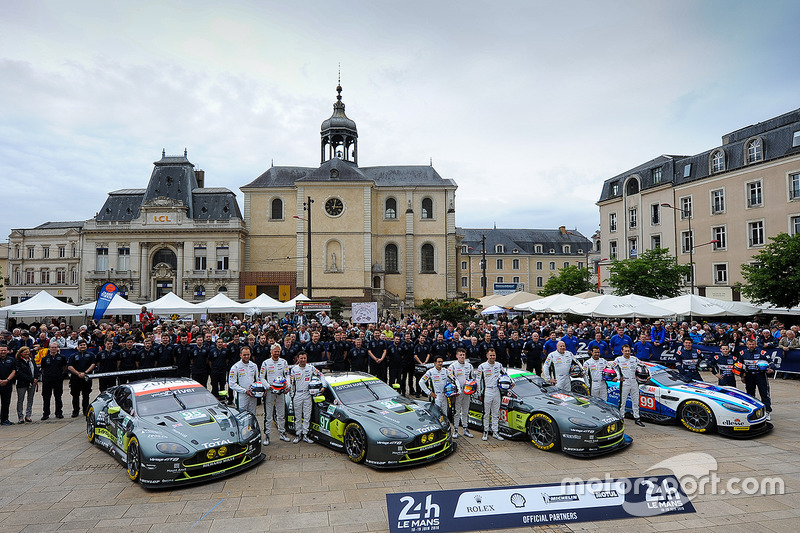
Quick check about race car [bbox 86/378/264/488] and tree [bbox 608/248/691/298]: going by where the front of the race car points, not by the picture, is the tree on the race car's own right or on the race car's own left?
on the race car's own left

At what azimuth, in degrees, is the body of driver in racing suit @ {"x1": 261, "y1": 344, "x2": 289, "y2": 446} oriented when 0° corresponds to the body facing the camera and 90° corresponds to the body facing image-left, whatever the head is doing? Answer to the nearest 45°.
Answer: approximately 0°

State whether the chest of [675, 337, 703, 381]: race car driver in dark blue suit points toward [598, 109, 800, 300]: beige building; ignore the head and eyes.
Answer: no

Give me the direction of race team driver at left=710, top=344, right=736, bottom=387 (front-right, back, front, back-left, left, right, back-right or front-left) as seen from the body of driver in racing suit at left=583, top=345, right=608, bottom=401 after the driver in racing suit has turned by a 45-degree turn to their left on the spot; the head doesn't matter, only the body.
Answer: left

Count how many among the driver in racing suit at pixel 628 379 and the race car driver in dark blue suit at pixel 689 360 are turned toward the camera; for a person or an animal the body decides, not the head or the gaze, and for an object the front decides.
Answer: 2

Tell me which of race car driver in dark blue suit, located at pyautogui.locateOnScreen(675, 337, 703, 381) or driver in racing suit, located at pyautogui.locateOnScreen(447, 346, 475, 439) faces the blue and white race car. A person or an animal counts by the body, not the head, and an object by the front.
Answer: the race car driver in dark blue suit

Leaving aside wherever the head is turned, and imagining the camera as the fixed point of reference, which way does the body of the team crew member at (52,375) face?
toward the camera

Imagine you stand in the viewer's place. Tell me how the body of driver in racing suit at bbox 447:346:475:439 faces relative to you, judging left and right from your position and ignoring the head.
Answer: facing the viewer

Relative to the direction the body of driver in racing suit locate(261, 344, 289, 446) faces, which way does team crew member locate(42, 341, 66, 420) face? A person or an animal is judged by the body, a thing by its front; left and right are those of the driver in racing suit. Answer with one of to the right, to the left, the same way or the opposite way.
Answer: the same way

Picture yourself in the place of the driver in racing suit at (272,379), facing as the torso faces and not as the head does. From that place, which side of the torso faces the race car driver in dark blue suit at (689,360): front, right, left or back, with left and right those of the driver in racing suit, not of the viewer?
left

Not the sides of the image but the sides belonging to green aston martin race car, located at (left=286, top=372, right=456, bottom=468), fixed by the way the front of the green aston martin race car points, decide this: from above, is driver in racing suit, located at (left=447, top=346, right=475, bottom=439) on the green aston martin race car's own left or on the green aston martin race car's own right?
on the green aston martin race car's own left

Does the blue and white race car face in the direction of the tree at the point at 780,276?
no

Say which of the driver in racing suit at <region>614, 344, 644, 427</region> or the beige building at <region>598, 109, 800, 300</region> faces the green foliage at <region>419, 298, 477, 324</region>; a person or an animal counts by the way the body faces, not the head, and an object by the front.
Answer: the beige building

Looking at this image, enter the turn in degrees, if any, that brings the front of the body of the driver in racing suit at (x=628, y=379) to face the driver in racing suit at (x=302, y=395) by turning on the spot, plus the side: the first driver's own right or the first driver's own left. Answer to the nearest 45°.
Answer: approximately 45° to the first driver's own right

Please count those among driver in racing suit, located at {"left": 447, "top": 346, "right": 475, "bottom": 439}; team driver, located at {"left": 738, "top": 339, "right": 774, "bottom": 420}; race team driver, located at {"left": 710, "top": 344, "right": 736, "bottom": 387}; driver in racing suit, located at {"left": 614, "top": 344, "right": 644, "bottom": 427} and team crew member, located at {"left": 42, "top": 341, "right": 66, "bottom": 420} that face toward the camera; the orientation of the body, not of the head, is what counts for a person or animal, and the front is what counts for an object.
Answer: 5

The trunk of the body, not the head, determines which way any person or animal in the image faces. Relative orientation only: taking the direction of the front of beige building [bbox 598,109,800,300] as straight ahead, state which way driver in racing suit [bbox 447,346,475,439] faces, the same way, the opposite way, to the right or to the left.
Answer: to the left

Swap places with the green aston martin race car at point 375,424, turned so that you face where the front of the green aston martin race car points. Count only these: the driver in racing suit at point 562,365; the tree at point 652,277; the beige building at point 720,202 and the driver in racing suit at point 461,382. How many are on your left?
4

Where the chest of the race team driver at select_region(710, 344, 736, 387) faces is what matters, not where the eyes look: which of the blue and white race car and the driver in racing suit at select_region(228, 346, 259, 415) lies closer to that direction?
the blue and white race car
